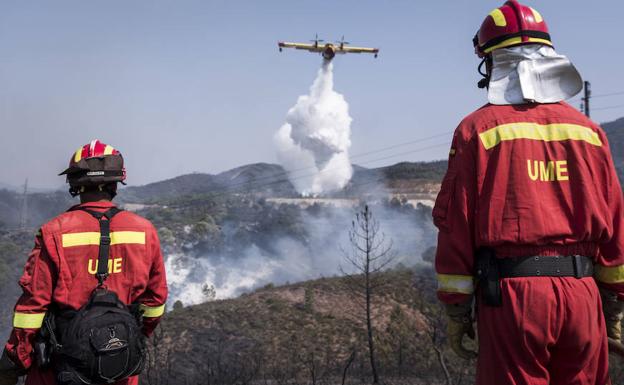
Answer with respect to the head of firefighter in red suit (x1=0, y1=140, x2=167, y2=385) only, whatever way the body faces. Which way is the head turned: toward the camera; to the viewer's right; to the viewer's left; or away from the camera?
away from the camera

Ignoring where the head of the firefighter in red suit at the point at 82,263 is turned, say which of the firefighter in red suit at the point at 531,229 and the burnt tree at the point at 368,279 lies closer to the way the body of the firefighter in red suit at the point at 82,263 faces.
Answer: the burnt tree

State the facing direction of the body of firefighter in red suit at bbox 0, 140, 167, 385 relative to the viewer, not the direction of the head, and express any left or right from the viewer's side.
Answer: facing away from the viewer

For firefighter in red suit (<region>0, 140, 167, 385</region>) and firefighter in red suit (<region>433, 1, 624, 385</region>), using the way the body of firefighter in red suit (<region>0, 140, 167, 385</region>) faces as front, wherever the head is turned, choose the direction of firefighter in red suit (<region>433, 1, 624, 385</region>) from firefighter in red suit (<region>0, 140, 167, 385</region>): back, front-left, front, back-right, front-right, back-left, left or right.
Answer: back-right

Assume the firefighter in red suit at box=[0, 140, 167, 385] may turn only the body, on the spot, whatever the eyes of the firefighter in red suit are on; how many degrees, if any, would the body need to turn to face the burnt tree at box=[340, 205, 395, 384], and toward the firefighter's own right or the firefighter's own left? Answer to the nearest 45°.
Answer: approximately 45° to the firefighter's own right
